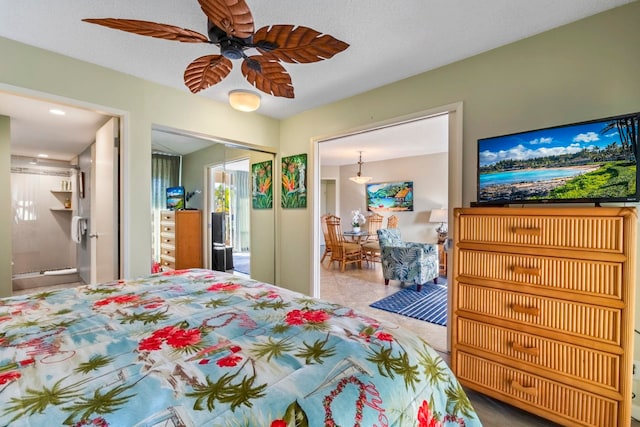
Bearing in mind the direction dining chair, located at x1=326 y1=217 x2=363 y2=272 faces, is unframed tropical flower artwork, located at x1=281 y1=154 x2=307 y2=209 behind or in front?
behind

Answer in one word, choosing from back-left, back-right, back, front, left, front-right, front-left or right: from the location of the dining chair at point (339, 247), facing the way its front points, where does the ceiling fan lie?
back-right

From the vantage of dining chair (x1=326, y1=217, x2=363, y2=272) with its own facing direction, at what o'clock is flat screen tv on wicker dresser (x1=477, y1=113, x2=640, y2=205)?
The flat screen tv on wicker dresser is roughly at 4 o'clock from the dining chair.

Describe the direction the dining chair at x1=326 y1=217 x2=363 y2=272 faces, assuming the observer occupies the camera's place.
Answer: facing away from the viewer and to the right of the viewer

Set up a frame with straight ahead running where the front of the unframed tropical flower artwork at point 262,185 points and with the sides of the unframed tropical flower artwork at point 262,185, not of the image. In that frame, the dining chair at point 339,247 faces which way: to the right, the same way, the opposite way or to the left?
the opposite way

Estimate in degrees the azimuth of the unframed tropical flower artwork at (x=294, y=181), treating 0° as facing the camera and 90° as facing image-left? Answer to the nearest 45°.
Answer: approximately 45°
